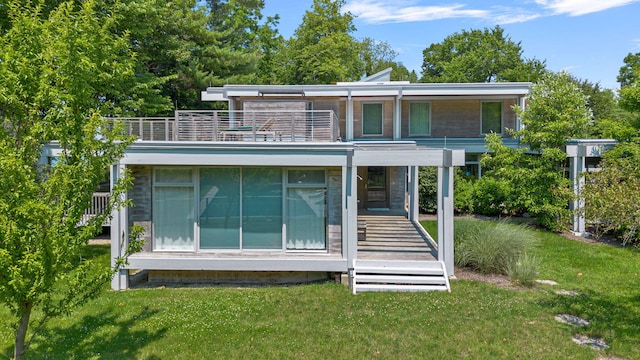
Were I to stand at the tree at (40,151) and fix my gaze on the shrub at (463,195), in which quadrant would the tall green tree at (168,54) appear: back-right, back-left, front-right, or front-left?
front-left

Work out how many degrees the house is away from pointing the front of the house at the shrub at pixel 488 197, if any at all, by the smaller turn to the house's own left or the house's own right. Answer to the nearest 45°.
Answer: approximately 135° to the house's own left

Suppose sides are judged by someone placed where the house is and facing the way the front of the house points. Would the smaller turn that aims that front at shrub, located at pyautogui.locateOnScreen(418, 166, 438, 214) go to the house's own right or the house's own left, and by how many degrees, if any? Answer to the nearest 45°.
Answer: approximately 135° to the house's own left

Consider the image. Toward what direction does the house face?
toward the camera

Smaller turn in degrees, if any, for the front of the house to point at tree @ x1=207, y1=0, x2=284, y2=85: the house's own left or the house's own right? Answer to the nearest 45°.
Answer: approximately 180°

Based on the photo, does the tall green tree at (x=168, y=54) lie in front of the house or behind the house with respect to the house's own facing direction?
behind

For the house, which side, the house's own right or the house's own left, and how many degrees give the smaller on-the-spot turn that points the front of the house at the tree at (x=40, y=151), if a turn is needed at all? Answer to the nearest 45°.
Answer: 0° — it already faces it

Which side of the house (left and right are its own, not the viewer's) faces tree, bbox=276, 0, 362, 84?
back

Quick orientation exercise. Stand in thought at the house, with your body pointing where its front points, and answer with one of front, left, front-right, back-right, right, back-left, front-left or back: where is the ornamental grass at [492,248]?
left

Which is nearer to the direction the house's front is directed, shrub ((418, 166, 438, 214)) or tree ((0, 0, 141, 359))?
the tree
